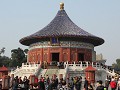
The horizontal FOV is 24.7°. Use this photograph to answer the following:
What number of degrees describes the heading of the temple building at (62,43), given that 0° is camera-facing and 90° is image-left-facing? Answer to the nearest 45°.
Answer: approximately 0°
